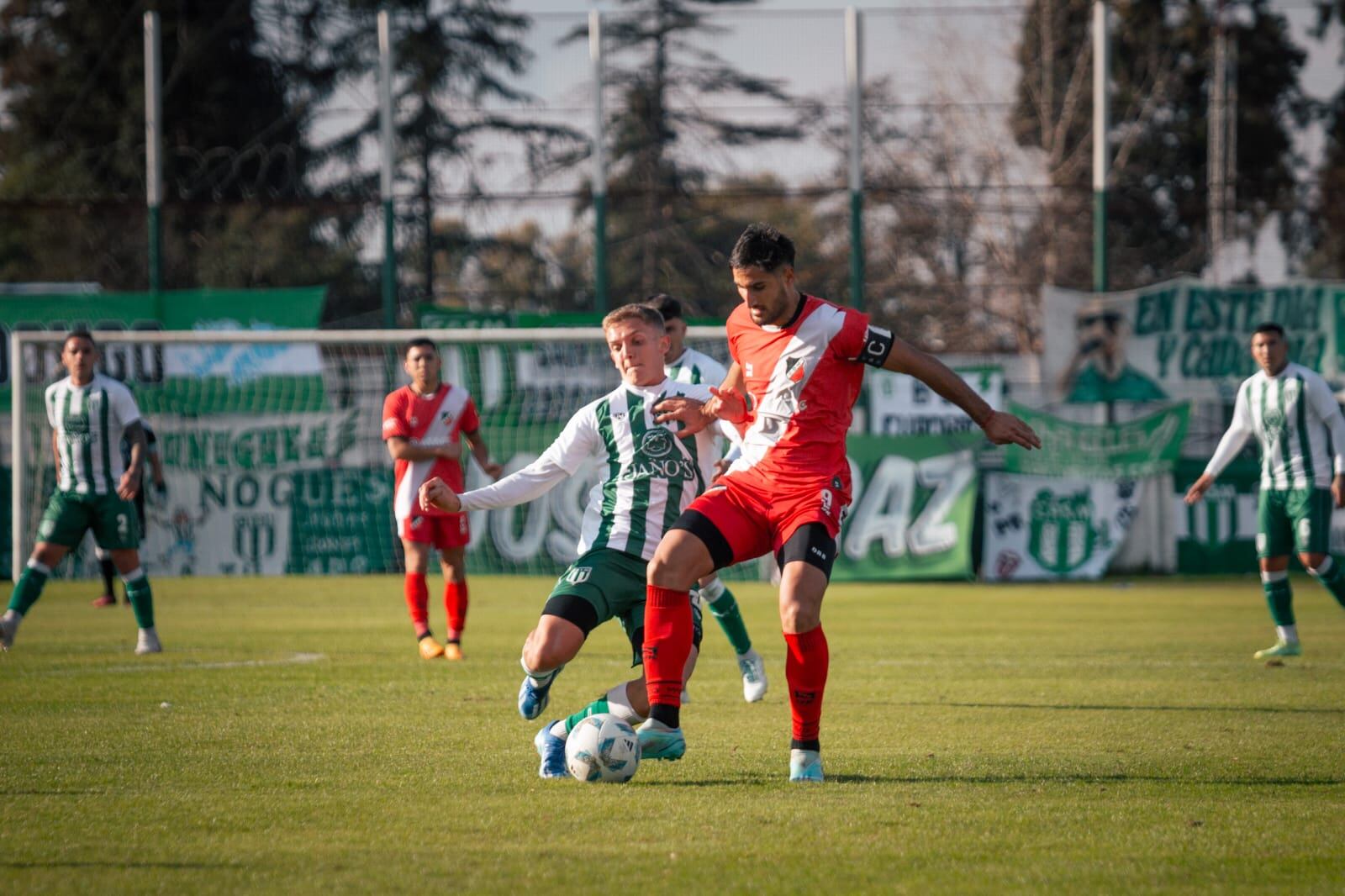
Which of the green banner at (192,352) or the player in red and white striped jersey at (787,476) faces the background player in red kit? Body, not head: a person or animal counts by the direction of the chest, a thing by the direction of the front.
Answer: the green banner

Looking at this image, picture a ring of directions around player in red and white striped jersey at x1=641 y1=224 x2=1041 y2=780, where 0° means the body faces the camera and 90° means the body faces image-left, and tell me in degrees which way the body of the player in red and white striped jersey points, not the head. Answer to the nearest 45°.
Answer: approximately 45°

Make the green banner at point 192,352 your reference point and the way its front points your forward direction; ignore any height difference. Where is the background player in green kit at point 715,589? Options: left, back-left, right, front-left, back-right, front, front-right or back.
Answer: front

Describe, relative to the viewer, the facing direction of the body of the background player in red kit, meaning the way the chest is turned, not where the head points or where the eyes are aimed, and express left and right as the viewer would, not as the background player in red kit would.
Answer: facing the viewer

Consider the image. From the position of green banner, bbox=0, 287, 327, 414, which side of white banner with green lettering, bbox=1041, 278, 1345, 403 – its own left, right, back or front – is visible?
right

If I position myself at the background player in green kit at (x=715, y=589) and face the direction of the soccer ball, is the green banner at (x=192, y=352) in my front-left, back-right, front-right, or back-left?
back-right

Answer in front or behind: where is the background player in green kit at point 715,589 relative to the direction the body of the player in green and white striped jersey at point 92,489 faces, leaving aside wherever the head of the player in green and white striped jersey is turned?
in front

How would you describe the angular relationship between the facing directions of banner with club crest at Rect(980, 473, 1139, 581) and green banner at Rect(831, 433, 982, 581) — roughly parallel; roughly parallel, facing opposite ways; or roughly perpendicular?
roughly parallel

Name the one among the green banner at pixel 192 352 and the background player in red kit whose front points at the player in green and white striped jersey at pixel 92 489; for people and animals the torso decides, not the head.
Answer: the green banner

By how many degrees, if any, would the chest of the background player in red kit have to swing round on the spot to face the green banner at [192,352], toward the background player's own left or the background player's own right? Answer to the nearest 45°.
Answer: approximately 180°

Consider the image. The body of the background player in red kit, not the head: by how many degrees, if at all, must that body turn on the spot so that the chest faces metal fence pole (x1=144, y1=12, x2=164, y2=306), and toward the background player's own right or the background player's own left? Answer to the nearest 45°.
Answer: approximately 180°

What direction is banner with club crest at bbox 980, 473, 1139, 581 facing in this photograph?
toward the camera

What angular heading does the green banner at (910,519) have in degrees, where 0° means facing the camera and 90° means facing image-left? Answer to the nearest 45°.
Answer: approximately 0°

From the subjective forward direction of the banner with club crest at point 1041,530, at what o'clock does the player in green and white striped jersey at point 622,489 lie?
The player in green and white striped jersey is roughly at 12 o'clock from the banner with club crest.

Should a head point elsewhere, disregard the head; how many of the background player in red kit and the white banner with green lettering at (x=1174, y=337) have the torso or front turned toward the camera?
2

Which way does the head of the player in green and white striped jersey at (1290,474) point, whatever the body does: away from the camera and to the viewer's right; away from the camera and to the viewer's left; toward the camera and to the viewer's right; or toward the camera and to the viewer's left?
toward the camera and to the viewer's left
